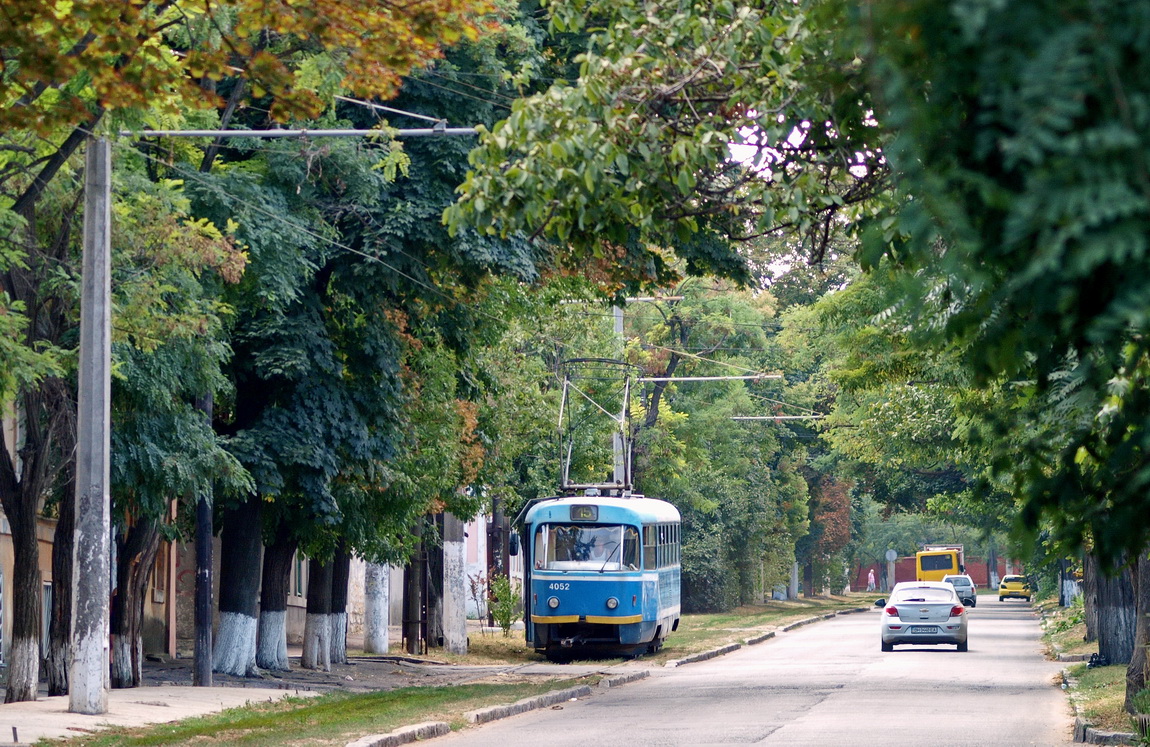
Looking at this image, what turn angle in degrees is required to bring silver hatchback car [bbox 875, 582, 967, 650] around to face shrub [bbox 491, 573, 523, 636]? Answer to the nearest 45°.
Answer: approximately 90° to its left

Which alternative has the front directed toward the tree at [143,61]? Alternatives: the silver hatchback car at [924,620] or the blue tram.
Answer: the blue tram

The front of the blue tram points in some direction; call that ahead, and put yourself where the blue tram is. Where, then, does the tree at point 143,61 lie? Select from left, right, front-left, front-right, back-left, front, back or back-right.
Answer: front

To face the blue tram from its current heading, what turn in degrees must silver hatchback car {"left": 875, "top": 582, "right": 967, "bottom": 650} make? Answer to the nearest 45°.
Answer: approximately 135° to its left

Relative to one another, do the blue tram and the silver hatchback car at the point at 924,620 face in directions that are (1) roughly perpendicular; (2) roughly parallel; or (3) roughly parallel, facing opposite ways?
roughly parallel, facing opposite ways

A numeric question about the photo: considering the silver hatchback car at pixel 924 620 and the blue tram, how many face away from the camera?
1

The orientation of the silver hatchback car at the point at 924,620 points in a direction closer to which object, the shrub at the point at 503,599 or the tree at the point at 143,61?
the shrub

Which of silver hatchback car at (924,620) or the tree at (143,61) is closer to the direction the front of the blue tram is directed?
the tree

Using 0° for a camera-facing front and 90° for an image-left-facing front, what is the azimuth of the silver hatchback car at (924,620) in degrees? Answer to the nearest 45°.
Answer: approximately 180°

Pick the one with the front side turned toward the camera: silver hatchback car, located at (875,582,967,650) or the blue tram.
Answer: the blue tram

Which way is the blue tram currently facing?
toward the camera

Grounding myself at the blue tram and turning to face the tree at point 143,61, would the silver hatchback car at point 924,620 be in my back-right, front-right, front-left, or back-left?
back-left

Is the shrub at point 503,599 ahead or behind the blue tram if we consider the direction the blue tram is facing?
behind
